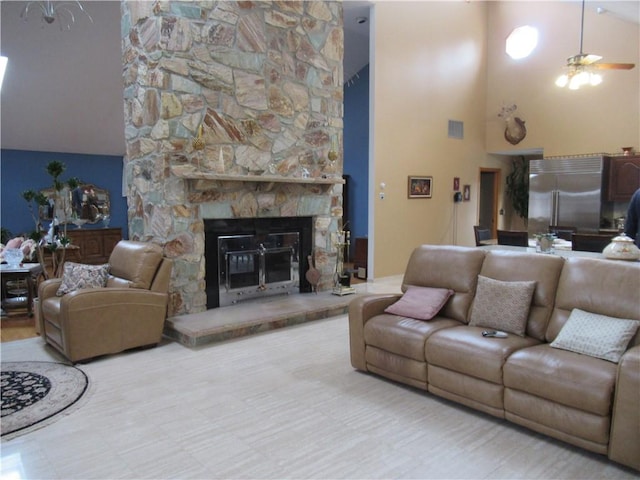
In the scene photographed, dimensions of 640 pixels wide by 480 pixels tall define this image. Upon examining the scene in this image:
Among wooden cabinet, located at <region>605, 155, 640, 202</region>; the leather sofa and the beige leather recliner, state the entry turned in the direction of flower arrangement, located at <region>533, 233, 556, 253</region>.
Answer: the wooden cabinet

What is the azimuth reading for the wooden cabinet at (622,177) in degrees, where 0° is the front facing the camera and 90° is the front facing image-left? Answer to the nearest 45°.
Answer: approximately 0°

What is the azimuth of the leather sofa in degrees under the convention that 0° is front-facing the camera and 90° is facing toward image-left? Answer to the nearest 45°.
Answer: approximately 45°

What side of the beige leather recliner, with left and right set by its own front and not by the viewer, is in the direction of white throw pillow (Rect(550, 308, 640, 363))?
left

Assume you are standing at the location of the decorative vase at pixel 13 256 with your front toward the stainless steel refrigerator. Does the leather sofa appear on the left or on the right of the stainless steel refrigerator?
right

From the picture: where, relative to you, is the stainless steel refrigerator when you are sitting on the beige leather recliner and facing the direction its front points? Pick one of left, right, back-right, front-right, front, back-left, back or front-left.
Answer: back-left

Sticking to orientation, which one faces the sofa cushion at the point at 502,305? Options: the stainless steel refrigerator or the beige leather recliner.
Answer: the stainless steel refrigerator

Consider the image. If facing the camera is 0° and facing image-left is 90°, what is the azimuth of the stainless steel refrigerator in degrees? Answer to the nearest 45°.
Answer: approximately 0°

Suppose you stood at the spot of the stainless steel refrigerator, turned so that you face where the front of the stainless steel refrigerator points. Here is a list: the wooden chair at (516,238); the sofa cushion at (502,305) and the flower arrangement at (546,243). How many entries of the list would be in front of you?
3

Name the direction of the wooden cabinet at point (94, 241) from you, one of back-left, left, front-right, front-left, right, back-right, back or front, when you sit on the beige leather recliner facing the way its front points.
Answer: back-right

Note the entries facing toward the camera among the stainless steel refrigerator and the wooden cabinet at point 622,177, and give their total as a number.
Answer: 2
